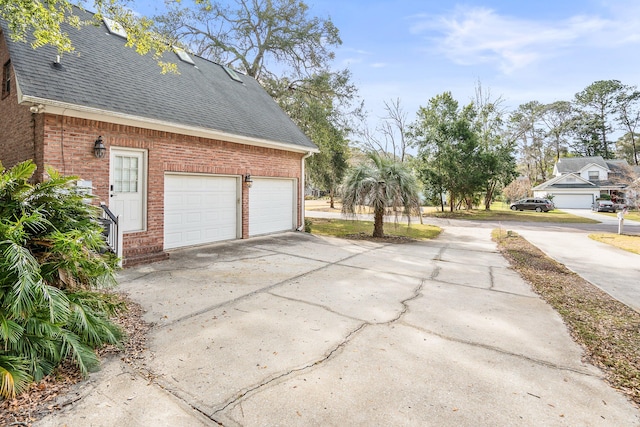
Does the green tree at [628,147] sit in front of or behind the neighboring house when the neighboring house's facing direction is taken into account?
behind

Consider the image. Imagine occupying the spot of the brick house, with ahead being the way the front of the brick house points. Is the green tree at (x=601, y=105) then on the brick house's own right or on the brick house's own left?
on the brick house's own left

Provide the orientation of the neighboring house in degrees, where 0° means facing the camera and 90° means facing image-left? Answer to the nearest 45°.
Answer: approximately 0°

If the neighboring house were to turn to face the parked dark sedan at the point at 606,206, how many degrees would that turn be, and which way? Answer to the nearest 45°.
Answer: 0° — it already faces it

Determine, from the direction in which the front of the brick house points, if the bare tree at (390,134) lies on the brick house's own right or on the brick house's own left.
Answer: on the brick house's own left

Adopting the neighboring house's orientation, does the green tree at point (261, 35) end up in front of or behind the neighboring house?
in front

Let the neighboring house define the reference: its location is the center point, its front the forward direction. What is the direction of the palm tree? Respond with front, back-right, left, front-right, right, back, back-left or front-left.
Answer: front

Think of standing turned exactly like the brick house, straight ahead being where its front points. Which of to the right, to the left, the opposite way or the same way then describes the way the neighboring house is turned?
to the right

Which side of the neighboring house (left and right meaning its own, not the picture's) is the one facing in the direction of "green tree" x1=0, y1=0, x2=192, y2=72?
front

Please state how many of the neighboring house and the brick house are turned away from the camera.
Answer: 0

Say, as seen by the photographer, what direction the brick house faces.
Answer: facing the viewer and to the right of the viewer
